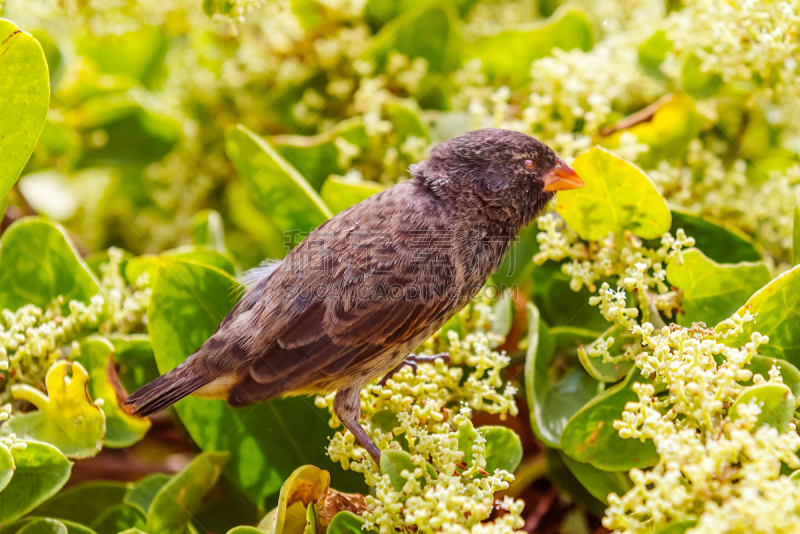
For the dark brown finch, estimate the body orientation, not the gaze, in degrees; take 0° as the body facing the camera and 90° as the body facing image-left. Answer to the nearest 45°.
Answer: approximately 270°

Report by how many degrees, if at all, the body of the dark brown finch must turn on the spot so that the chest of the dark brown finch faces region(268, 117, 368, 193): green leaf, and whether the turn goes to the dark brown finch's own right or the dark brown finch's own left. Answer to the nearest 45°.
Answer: approximately 90° to the dark brown finch's own left
